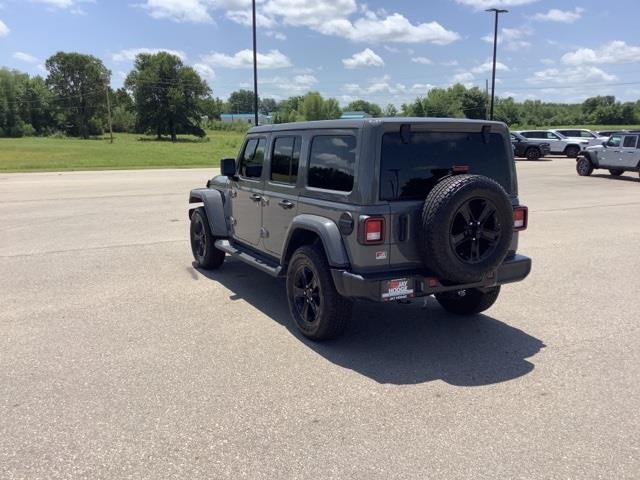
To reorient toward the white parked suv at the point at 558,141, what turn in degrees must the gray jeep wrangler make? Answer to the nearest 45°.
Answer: approximately 45° to its right

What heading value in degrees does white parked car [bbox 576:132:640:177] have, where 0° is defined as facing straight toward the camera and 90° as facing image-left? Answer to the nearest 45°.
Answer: approximately 90°

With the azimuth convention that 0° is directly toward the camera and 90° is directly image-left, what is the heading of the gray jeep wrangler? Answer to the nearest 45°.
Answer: approximately 135°

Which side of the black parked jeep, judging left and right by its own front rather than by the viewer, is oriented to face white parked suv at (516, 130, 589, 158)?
left
